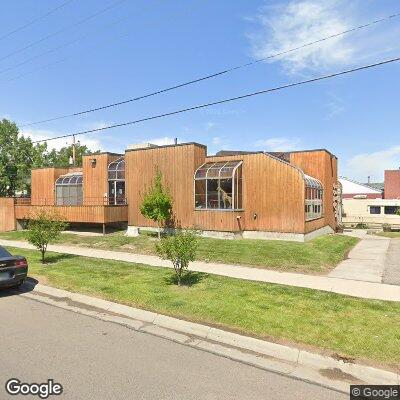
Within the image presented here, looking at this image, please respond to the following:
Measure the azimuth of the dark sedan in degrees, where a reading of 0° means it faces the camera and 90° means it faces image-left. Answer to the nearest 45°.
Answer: approximately 135°

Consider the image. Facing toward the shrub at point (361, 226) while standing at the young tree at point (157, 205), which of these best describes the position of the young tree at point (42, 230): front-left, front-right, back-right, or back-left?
back-right

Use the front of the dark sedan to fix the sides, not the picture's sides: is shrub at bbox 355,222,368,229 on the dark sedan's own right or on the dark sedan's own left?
on the dark sedan's own right

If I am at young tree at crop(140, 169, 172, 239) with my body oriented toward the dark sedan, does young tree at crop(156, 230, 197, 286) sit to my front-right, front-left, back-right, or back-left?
front-left

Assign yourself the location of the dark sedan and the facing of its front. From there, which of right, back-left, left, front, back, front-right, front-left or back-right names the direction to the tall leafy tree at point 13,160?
front-right

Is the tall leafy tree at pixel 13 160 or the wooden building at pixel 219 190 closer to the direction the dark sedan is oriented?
the tall leafy tree

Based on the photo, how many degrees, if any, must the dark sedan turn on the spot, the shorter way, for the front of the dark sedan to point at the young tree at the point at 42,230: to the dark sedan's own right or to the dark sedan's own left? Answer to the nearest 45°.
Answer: approximately 45° to the dark sedan's own right

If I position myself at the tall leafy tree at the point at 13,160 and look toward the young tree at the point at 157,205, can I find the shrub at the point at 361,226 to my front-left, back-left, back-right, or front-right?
front-left

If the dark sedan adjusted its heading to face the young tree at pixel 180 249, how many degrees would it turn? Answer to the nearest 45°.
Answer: approximately 180°

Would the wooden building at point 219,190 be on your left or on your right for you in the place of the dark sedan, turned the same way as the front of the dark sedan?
on your right

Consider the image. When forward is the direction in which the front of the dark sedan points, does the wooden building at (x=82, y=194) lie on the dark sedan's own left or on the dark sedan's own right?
on the dark sedan's own right
